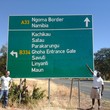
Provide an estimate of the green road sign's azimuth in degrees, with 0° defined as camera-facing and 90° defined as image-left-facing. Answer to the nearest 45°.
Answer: approximately 0°
